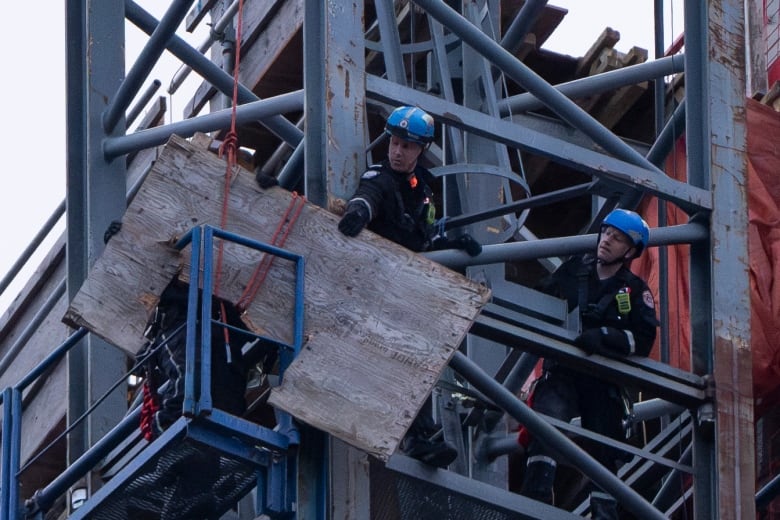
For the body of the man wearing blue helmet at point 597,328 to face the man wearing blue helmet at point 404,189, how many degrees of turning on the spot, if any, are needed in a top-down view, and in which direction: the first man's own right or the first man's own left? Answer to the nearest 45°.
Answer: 0° — they already face them

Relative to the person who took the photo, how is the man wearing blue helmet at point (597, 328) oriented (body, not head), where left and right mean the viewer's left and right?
facing the viewer and to the left of the viewer

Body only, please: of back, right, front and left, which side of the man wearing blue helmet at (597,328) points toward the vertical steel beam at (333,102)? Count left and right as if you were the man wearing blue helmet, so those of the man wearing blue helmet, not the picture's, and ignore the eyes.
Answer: front
